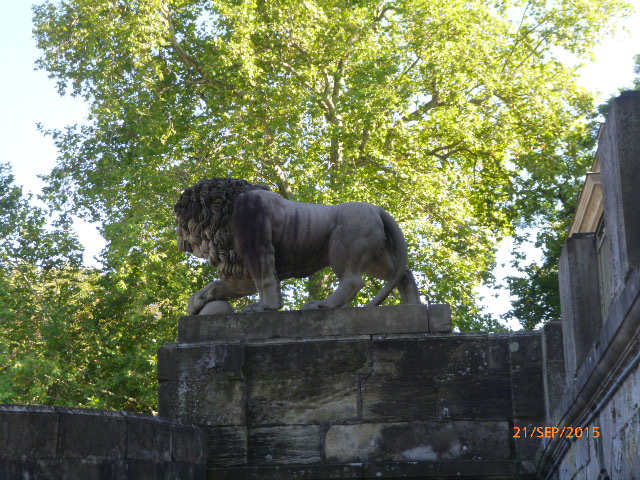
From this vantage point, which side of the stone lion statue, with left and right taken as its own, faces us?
left

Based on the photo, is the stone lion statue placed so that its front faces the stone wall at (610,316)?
no

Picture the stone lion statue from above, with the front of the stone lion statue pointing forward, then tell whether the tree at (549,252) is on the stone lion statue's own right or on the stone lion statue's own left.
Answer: on the stone lion statue's own right

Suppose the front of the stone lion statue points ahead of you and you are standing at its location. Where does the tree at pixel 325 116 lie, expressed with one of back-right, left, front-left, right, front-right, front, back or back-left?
right

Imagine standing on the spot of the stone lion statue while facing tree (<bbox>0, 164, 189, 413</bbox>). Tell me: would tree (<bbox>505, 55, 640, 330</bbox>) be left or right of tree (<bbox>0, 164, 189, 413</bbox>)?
right

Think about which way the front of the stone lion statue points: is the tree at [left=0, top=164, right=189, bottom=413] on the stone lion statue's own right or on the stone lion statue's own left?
on the stone lion statue's own right

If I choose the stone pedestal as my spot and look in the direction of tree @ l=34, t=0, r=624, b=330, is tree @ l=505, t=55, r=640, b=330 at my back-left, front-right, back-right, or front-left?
front-right
